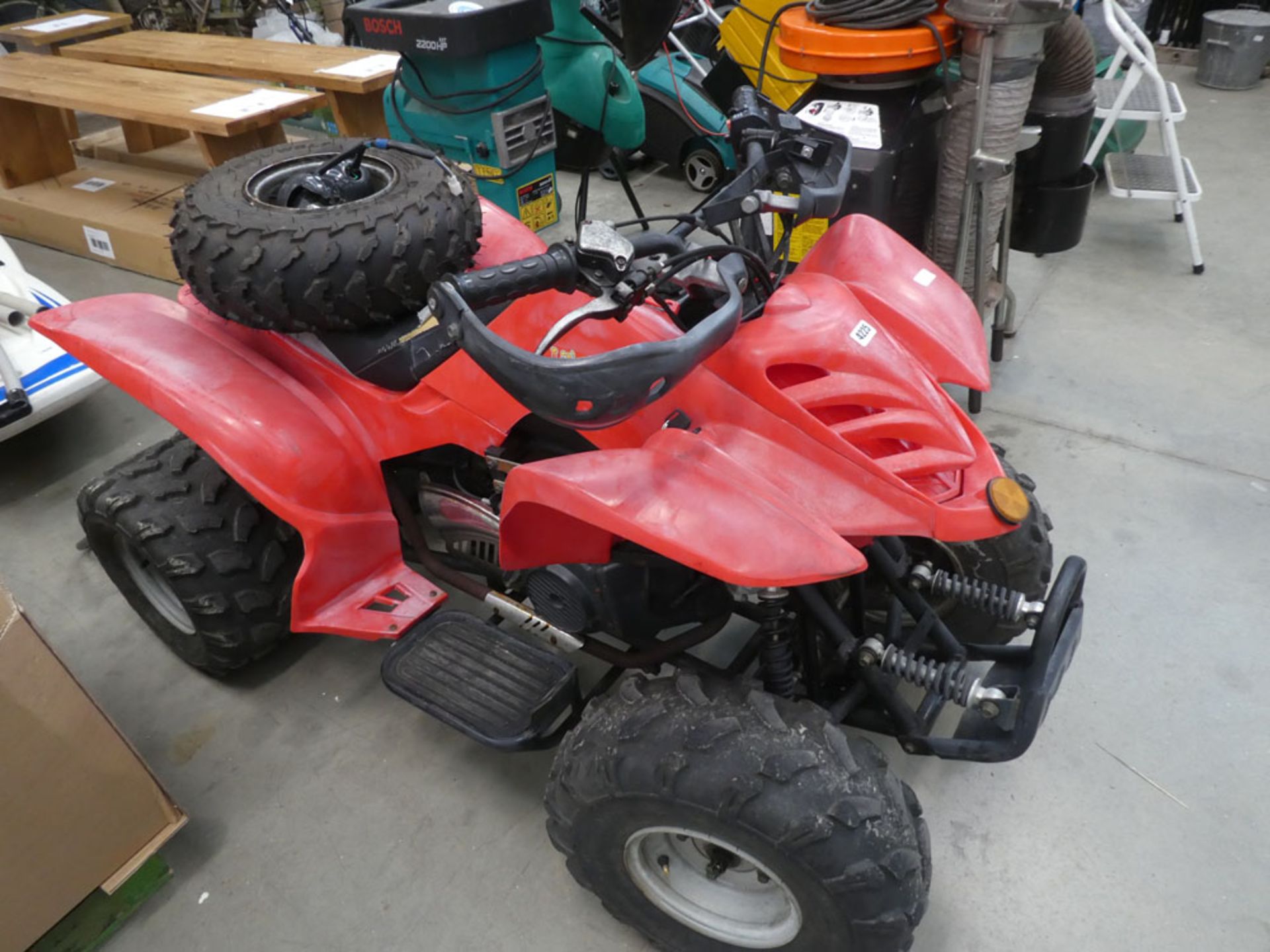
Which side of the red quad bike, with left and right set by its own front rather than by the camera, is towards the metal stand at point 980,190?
left

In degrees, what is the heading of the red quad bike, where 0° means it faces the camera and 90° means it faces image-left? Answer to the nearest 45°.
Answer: approximately 315°

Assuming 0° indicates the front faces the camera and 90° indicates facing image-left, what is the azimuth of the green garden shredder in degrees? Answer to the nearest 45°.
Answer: approximately 315°

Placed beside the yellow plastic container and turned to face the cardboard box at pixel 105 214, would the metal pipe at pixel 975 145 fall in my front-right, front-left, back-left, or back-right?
back-left

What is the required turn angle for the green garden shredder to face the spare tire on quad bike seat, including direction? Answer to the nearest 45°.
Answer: approximately 45° to its right

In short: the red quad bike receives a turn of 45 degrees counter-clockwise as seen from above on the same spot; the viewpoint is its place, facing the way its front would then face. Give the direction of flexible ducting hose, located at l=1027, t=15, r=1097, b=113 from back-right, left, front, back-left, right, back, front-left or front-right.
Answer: front-left

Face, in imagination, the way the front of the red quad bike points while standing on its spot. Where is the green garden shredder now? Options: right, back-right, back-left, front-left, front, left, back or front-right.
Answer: back-left

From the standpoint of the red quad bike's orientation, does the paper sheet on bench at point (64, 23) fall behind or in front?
behind
